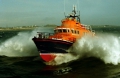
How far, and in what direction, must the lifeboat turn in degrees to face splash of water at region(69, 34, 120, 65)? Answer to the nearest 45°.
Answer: approximately 135° to its left

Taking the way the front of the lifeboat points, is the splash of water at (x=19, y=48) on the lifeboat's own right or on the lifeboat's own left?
on the lifeboat's own right

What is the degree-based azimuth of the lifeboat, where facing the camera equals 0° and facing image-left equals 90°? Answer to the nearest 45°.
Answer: approximately 45°
